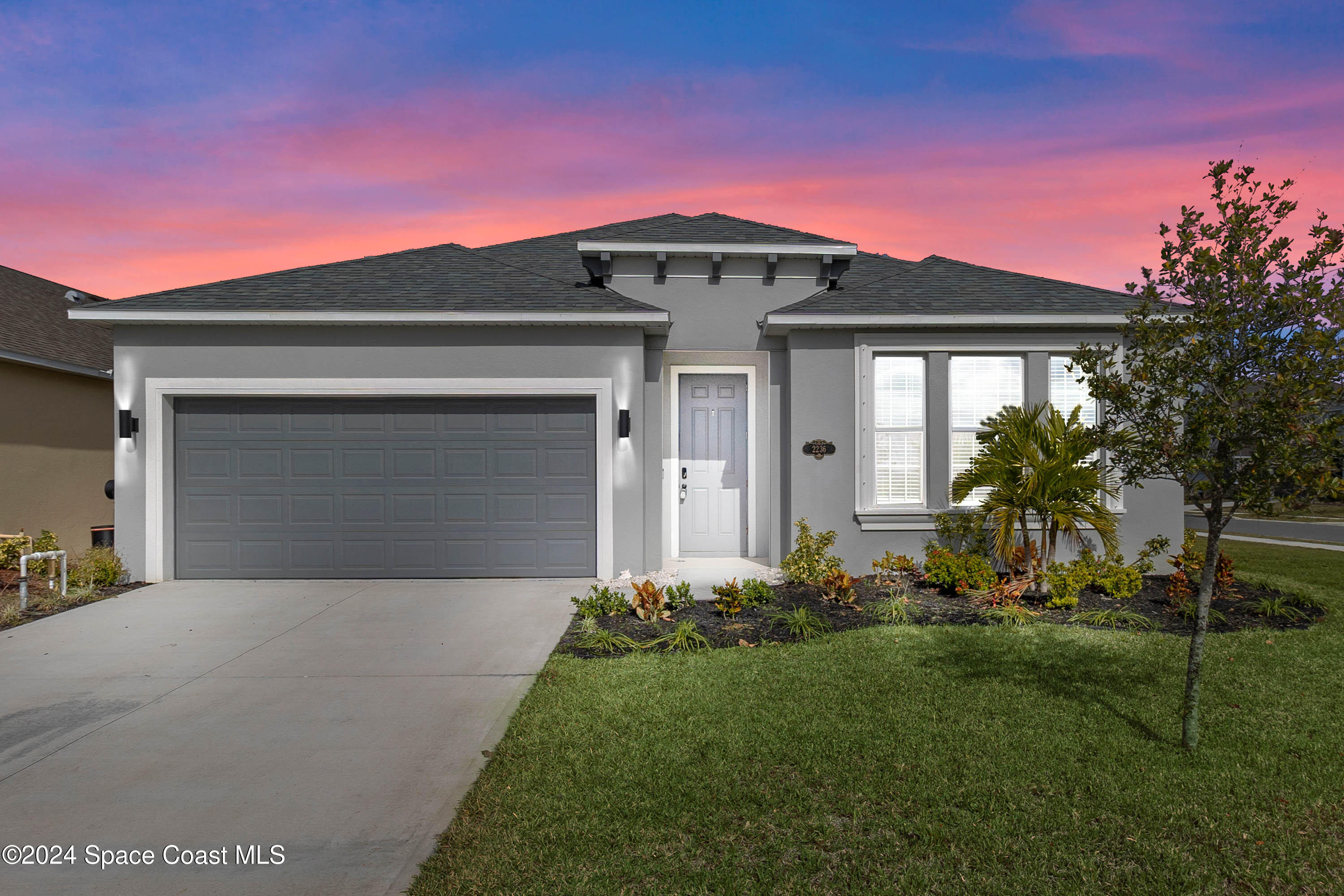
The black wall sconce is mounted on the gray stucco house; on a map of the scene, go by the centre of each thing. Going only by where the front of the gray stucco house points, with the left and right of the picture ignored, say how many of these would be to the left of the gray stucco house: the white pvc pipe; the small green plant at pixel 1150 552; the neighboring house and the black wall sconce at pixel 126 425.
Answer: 1

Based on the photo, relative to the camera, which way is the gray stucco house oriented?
toward the camera

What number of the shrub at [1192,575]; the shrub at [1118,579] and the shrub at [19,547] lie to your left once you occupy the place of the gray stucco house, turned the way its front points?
2

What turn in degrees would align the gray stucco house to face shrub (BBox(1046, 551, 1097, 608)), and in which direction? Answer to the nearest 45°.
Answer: approximately 90° to its left

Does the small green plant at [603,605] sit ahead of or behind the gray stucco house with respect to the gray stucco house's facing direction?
ahead

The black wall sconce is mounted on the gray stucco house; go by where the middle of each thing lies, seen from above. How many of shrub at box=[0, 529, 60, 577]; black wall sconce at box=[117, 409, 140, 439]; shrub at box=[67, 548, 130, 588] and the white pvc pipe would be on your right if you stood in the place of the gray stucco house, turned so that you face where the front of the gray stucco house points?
4

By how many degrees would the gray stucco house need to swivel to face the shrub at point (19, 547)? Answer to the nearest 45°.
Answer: approximately 90° to its right

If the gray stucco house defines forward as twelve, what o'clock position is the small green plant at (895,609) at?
The small green plant is roughly at 10 o'clock from the gray stucco house.

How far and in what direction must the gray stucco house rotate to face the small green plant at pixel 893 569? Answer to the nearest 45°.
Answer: approximately 90° to its left

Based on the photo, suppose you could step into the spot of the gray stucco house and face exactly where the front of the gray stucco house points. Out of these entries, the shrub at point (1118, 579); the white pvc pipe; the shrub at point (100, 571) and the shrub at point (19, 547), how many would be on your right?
3

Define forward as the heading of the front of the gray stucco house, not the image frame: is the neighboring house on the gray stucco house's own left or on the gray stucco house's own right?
on the gray stucco house's own right
